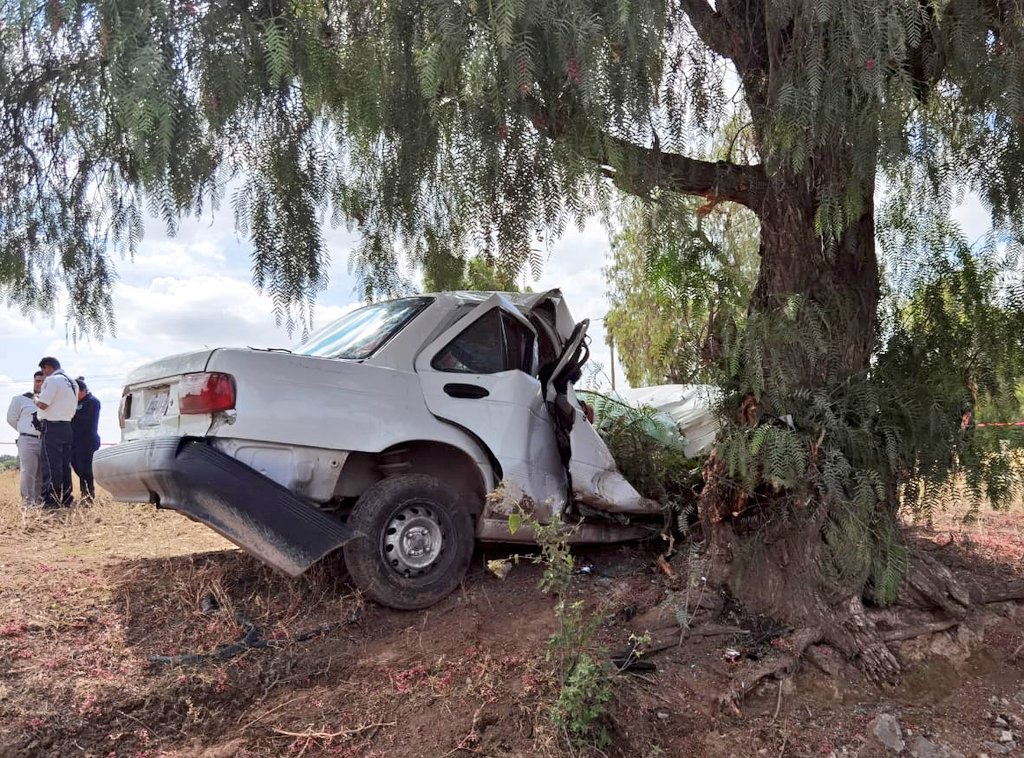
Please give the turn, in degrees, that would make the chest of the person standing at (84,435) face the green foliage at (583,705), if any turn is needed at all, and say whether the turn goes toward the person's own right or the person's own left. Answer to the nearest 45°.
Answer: approximately 90° to the person's own left

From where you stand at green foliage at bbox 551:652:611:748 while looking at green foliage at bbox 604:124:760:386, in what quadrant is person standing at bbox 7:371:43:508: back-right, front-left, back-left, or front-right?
front-left

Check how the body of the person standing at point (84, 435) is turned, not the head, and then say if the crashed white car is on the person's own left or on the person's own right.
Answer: on the person's own left

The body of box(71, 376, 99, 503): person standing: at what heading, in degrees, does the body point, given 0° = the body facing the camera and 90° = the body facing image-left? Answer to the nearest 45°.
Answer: approximately 90°

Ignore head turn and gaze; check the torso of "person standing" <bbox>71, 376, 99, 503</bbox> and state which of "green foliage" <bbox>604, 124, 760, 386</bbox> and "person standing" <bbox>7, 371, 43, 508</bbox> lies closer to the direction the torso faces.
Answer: the person standing

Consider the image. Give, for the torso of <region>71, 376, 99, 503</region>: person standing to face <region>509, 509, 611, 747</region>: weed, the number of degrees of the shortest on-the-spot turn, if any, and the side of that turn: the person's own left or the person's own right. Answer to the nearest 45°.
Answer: approximately 90° to the person's own left
